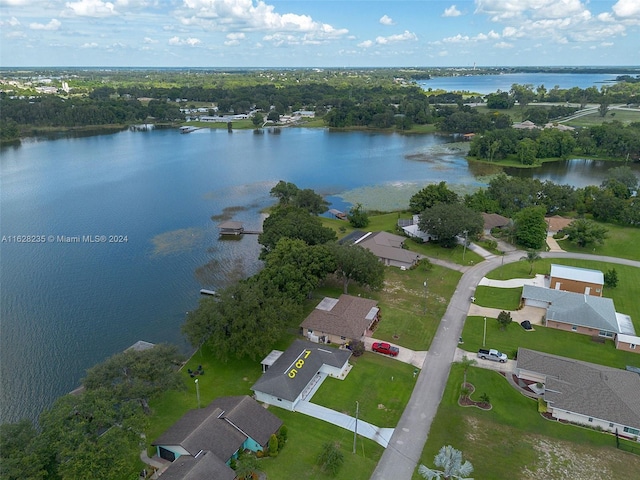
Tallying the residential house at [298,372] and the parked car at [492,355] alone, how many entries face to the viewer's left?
0

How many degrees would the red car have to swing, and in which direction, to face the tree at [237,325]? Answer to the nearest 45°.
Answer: approximately 45° to its left

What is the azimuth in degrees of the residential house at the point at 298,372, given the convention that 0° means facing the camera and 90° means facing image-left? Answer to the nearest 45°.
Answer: approximately 315°

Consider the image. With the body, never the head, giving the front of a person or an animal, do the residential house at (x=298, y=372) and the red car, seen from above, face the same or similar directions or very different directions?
very different directions

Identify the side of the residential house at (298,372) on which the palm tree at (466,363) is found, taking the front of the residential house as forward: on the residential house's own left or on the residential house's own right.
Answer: on the residential house's own left

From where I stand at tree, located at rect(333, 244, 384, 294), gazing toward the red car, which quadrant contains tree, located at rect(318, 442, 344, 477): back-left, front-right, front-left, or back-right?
front-right

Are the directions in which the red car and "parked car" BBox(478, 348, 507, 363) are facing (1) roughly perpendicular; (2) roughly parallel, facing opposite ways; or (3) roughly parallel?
roughly parallel, facing opposite ways

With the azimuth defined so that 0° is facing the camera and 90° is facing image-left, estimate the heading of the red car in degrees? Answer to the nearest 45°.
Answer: approximately 135°

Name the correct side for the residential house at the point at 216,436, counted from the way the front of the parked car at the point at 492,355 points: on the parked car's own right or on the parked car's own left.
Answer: on the parked car's own right

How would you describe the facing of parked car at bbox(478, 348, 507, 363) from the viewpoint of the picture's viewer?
facing the viewer and to the right of the viewer
